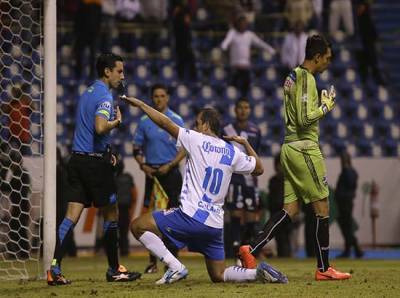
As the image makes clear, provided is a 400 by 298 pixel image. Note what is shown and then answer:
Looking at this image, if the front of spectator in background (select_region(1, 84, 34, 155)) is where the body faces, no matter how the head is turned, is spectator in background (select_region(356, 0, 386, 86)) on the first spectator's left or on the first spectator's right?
on the first spectator's left

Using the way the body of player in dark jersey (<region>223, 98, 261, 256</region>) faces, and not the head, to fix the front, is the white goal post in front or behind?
in front

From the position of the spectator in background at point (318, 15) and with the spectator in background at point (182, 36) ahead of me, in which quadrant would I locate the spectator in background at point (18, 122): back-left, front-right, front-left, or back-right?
front-left

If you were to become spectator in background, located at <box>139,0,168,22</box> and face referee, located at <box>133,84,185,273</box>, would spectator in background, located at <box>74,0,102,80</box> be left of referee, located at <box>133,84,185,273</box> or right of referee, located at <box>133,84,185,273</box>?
right

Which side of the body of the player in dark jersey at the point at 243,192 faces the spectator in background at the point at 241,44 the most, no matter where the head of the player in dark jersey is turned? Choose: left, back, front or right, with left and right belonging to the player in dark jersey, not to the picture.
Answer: back

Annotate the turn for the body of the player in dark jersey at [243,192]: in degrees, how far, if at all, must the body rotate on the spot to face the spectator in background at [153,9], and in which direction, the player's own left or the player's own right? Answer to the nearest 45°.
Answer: approximately 180°

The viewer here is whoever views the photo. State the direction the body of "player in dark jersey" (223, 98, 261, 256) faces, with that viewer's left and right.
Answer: facing the viewer

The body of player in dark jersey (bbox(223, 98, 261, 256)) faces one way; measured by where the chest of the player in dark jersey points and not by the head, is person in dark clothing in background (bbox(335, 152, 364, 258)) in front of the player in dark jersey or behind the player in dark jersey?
behind

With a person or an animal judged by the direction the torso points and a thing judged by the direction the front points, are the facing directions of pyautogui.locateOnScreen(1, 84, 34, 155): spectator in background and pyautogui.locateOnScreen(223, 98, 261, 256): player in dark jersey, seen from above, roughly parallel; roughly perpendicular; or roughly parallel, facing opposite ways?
roughly parallel

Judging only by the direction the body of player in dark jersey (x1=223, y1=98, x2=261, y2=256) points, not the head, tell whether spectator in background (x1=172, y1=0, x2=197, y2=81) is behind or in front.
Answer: behind

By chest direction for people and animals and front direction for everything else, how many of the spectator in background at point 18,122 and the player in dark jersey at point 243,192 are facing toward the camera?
2

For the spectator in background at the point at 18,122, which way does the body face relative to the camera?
toward the camera

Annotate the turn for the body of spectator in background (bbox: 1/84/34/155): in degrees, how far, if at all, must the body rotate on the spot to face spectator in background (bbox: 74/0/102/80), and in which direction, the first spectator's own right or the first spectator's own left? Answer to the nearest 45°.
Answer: approximately 180°

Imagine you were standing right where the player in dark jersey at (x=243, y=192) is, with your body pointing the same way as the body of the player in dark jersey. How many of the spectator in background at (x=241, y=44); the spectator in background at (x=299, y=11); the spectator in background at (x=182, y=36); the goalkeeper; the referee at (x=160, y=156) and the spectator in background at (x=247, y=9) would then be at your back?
4
